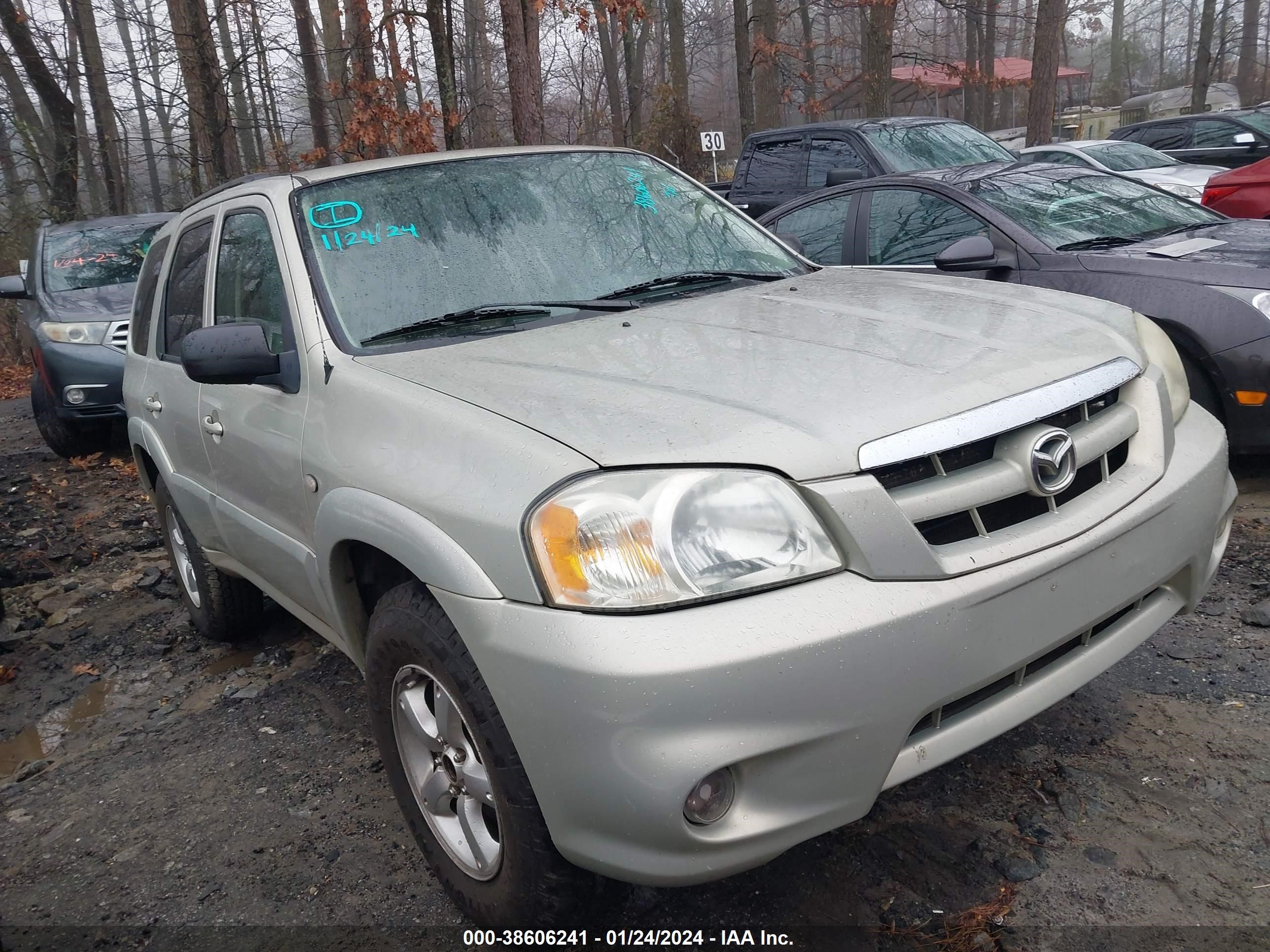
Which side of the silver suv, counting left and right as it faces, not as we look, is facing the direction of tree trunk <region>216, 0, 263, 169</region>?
back

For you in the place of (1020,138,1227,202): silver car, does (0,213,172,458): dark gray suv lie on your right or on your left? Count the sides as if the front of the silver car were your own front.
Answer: on your right

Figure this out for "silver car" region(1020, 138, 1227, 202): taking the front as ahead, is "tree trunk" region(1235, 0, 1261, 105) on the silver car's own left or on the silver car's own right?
on the silver car's own left

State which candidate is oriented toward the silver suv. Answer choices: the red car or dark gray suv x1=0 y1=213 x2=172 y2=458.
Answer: the dark gray suv

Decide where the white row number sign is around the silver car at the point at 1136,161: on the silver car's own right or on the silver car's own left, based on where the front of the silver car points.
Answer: on the silver car's own right

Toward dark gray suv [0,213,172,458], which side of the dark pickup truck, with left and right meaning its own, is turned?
right

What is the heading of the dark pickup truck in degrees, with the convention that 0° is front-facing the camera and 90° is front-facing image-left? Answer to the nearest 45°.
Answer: approximately 315°

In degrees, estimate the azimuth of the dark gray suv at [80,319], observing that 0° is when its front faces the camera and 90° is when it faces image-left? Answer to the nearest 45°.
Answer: approximately 0°

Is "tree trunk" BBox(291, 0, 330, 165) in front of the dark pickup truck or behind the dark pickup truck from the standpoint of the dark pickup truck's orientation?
behind

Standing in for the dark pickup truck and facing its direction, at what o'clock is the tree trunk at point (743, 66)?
The tree trunk is roughly at 7 o'clock from the dark pickup truck.

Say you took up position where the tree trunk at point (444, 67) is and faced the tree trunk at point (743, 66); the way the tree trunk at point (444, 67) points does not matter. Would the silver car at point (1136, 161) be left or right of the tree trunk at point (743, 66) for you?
right
